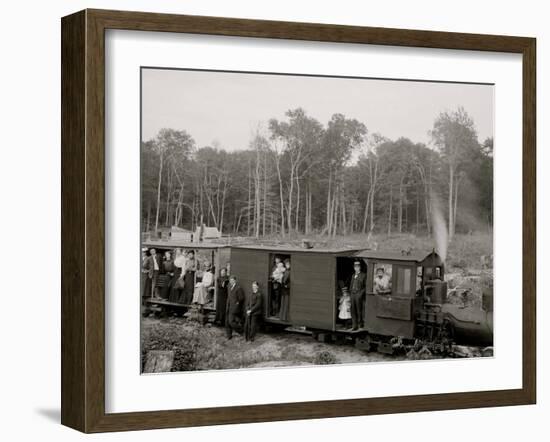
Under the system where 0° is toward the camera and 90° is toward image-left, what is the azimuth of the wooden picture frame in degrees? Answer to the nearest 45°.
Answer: approximately 315°
